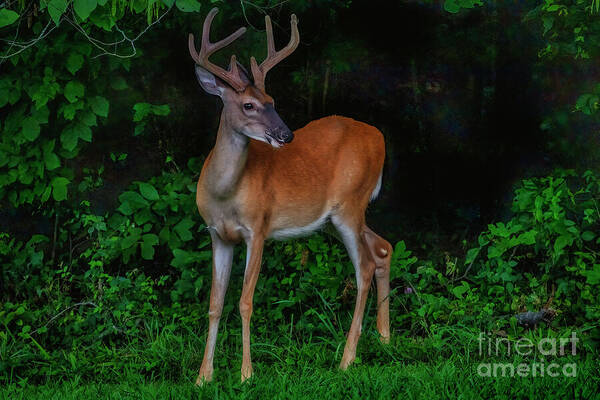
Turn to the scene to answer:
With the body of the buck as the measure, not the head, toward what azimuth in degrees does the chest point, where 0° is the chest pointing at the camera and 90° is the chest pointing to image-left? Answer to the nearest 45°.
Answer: approximately 45°
